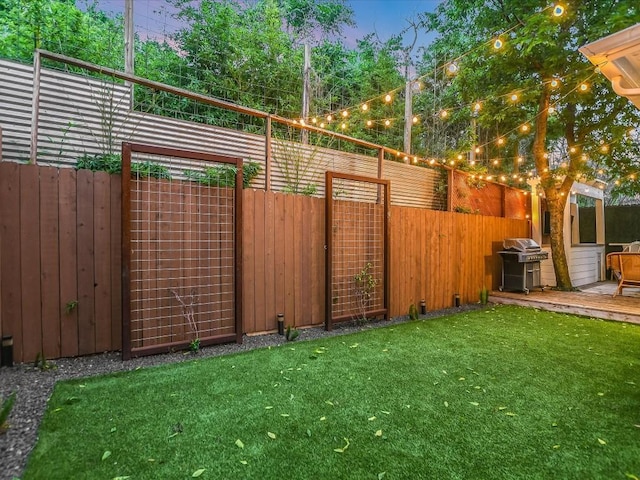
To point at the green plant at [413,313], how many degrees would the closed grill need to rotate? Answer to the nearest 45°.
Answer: approximately 90° to its right

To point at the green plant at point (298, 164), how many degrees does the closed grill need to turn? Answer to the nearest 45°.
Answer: approximately 90° to its right

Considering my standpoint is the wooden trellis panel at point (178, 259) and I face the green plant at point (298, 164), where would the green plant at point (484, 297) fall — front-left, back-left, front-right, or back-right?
front-right

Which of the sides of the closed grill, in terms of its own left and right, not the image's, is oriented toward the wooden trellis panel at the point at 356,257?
right

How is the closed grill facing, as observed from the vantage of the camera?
facing the viewer and to the right of the viewer
